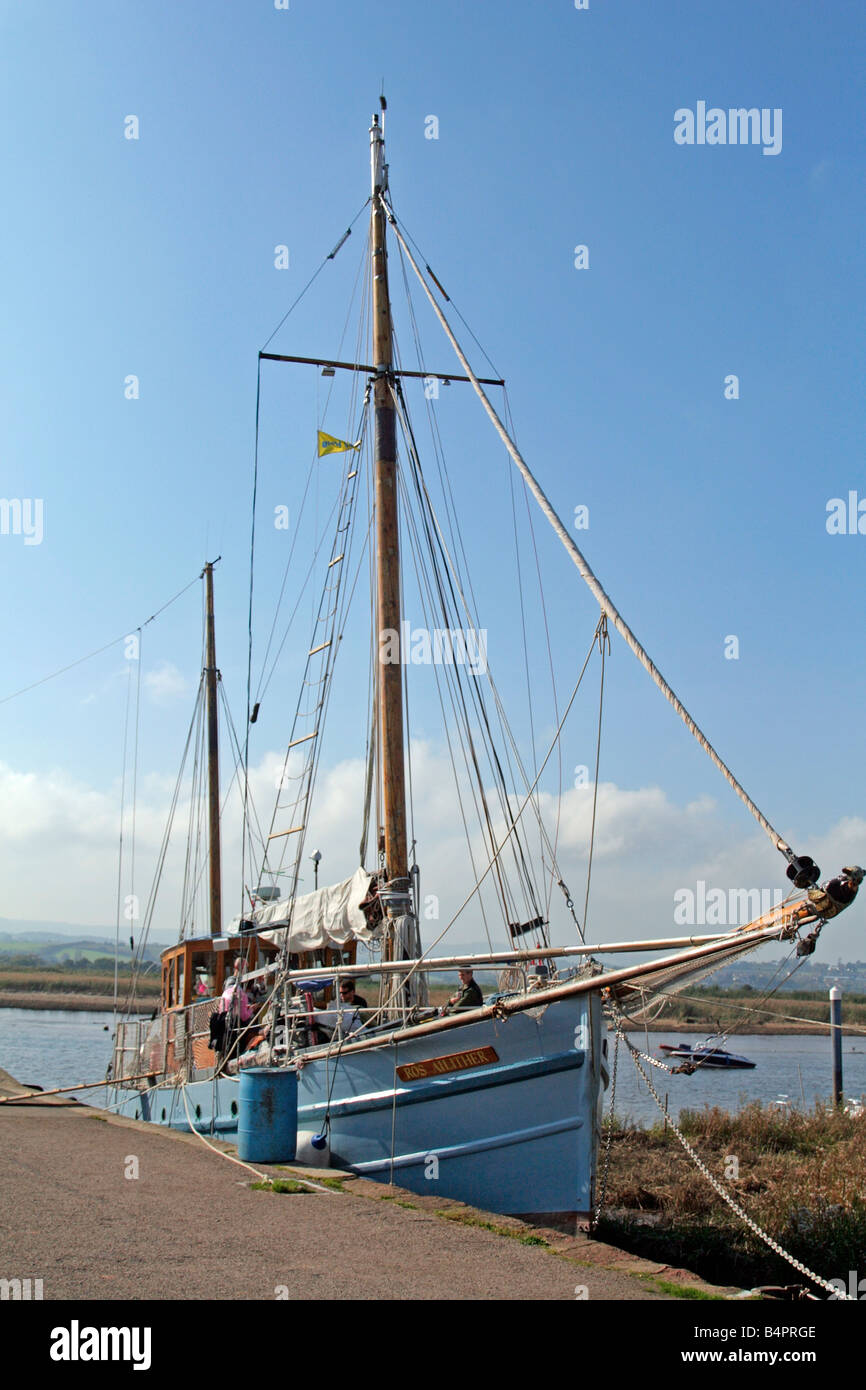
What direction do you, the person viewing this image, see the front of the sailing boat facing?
facing the viewer and to the right of the viewer
